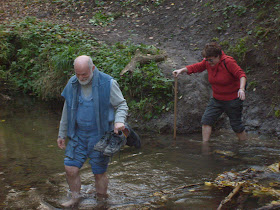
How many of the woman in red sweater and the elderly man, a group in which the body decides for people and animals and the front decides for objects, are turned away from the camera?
0

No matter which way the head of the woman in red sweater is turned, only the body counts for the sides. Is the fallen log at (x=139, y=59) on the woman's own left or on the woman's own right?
on the woman's own right

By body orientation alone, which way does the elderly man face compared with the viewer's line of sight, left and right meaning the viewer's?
facing the viewer and to the left of the viewer

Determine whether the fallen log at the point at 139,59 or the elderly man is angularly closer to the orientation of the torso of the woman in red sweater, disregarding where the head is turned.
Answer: the elderly man

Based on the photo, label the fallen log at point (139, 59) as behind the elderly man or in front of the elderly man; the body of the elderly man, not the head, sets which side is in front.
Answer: behind

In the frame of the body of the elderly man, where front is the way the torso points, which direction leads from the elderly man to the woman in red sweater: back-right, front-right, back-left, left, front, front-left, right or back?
back

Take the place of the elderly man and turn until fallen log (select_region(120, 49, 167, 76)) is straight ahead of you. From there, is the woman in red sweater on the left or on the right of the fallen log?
right

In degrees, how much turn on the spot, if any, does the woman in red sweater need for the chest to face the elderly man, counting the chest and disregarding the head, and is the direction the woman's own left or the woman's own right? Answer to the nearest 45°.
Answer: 0° — they already face them
